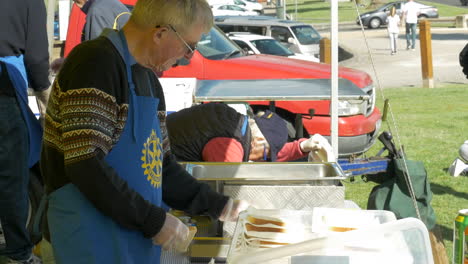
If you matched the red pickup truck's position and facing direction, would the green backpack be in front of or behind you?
in front

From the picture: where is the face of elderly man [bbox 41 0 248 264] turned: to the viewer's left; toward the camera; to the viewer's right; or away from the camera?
to the viewer's right

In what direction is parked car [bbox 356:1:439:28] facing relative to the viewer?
to the viewer's left

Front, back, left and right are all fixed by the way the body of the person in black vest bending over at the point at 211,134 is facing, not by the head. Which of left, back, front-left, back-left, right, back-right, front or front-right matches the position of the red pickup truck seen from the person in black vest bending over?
left

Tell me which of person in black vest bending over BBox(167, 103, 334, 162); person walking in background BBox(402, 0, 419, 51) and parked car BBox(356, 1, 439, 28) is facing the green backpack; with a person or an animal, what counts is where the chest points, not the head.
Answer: the person in black vest bending over

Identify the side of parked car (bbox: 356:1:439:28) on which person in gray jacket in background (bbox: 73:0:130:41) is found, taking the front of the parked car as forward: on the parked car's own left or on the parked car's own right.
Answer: on the parked car's own left

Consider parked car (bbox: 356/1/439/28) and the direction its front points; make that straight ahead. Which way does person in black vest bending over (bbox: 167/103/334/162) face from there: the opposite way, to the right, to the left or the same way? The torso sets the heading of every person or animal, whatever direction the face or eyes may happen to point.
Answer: the opposite way

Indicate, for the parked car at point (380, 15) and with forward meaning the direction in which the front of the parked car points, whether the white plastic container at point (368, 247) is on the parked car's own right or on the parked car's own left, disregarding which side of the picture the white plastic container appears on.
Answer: on the parked car's own left

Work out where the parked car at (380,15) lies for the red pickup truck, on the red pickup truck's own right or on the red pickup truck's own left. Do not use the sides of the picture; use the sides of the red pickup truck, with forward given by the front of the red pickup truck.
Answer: on the red pickup truck's own left
